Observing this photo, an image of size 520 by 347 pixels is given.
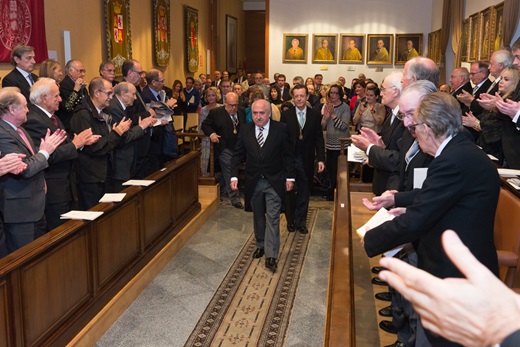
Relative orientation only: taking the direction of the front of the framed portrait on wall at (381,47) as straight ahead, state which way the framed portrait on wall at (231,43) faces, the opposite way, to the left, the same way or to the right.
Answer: to the left

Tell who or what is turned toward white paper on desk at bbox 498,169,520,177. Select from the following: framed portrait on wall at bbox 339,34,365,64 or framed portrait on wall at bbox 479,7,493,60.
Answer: framed portrait on wall at bbox 339,34,365,64

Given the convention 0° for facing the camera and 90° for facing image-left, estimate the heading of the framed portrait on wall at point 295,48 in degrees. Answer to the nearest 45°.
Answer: approximately 0°

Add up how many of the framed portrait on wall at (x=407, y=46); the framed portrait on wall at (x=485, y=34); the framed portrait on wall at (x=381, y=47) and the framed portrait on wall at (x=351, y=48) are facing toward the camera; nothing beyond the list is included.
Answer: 3

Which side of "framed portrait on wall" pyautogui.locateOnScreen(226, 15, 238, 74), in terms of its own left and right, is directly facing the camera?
right

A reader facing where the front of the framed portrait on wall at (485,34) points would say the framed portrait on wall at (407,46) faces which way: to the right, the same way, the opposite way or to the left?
to the left

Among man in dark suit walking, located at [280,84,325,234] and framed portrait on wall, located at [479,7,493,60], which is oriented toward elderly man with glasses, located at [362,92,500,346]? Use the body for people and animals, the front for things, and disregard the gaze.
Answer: the man in dark suit walking

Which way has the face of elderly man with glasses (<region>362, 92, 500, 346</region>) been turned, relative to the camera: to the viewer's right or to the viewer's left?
to the viewer's left
